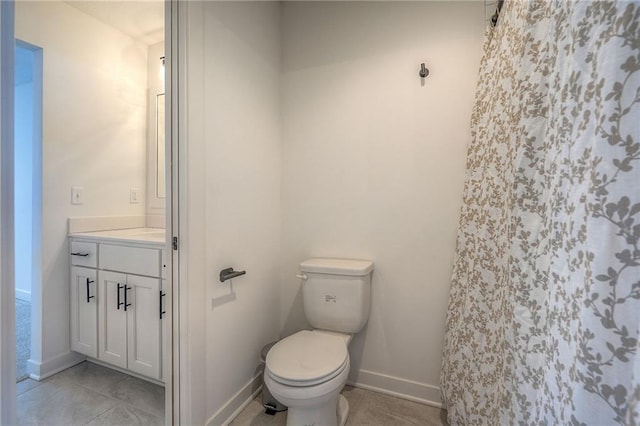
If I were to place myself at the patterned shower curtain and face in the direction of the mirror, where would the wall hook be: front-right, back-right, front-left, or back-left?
front-right

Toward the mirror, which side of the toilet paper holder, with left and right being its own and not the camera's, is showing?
back

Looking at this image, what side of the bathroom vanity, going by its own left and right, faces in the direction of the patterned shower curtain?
left

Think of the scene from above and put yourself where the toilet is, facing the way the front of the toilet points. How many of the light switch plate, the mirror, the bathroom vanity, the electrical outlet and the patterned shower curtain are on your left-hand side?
1

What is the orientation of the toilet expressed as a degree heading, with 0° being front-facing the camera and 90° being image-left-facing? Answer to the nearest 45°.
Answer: approximately 45°

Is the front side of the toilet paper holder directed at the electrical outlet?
no

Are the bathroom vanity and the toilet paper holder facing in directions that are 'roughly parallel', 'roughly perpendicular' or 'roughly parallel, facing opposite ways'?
roughly perpendicular

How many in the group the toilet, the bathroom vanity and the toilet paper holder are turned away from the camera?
0

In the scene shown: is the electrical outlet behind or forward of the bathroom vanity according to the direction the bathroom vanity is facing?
behind

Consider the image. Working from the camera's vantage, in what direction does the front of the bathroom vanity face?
facing the viewer and to the left of the viewer

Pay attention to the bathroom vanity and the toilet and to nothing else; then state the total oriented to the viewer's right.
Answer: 0

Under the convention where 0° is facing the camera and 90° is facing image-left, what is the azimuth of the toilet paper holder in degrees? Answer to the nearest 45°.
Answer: approximately 315°

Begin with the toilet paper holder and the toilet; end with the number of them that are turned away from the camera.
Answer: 0

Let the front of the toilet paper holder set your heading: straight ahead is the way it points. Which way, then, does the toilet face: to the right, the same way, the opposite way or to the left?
to the right

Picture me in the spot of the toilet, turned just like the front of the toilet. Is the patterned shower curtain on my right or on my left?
on my left

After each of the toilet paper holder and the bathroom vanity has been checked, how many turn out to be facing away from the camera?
0
